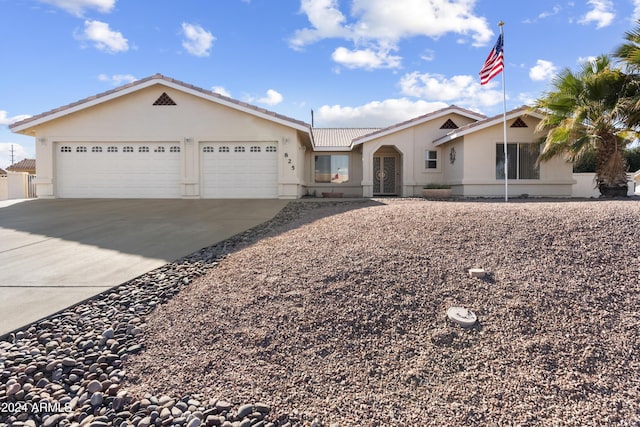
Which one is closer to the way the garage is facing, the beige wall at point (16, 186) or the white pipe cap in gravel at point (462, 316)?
the white pipe cap in gravel

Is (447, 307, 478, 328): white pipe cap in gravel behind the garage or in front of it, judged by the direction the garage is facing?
in front

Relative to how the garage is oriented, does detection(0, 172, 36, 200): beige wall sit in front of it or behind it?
behind

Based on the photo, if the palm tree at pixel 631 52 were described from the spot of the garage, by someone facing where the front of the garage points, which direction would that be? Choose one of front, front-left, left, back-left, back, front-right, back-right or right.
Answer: front-left

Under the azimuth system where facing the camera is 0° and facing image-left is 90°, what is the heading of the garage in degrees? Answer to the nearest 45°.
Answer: approximately 0°

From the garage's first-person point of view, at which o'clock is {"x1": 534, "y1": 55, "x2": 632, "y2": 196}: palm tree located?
The palm tree is roughly at 10 o'clock from the garage.

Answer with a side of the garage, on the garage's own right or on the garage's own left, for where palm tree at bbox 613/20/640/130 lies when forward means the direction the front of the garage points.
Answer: on the garage's own left

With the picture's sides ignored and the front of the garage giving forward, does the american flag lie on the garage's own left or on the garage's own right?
on the garage's own left
